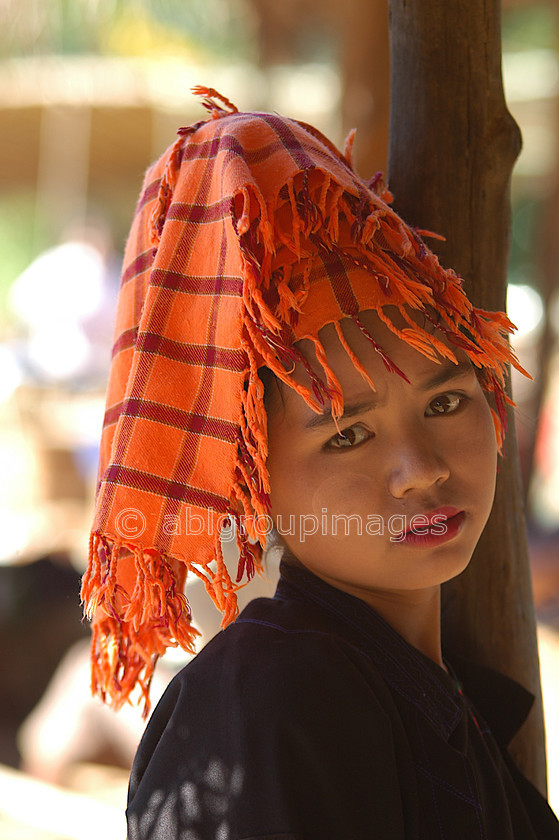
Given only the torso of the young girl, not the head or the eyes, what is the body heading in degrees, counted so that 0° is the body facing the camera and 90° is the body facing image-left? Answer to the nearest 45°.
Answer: approximately 315°
